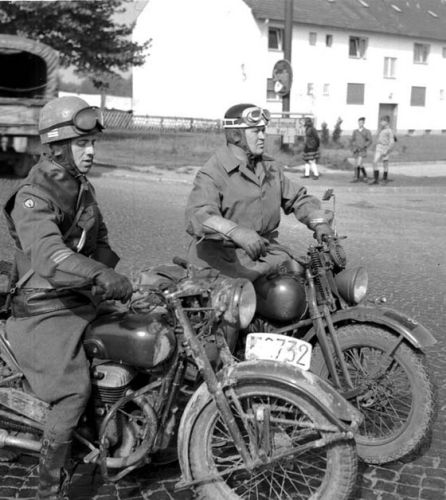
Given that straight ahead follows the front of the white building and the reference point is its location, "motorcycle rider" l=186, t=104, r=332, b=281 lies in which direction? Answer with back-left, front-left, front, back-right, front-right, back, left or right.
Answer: front-right

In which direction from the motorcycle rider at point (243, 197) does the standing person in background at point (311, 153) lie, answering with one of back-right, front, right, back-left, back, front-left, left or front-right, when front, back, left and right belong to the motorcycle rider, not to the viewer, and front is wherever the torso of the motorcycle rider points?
back-left

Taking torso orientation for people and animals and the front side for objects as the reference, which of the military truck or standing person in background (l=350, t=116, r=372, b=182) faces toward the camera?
the standing person in background

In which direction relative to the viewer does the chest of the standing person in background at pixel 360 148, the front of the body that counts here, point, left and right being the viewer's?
facing the viewer

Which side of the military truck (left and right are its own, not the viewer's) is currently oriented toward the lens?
back

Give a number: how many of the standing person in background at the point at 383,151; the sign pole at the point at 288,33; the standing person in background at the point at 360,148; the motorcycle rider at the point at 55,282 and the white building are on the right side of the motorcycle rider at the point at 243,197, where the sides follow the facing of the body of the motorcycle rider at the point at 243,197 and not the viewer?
1

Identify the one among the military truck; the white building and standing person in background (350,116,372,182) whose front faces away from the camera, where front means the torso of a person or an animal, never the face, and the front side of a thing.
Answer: the military truck

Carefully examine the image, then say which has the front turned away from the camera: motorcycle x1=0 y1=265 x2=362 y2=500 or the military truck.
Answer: the military truck

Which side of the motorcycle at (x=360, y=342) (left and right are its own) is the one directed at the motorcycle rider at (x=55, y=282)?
right

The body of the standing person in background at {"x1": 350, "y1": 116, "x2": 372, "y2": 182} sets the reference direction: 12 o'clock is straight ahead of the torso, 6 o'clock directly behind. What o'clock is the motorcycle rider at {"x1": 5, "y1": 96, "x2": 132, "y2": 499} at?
The motorcycle rider is roughly at 12 o'clock from the standing person in background.

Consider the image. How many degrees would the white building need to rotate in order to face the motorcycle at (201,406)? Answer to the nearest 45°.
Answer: approximately 45° to its right

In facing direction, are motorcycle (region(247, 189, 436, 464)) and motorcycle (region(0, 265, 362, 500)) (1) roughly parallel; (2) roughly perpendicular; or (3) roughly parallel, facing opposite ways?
roughly parallel

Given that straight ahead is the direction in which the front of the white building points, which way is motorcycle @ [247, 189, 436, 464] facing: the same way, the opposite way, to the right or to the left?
the same way

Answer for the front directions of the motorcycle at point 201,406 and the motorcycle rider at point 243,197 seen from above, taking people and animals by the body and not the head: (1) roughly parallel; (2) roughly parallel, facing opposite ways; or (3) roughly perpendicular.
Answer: roughly parallel

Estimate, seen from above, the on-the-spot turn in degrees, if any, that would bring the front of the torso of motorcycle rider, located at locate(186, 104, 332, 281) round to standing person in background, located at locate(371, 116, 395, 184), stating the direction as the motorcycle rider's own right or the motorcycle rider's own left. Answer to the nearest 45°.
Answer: approximately 135° to the motorcycle rider's own left

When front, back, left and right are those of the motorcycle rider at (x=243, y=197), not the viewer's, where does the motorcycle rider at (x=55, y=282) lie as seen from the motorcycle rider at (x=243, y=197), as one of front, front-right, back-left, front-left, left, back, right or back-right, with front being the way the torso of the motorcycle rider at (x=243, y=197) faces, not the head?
right

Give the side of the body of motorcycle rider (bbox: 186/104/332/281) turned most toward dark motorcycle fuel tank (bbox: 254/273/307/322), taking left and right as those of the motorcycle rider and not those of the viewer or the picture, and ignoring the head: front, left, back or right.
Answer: front

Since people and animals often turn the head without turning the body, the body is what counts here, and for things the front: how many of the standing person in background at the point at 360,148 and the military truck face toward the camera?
1

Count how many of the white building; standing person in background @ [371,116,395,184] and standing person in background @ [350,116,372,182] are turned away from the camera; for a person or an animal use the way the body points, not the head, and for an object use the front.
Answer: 0

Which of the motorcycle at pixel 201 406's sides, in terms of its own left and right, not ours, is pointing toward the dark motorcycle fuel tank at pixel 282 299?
left

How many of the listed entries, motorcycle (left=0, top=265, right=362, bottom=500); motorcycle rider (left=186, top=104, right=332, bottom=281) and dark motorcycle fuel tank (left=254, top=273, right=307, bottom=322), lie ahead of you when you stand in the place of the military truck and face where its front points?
0

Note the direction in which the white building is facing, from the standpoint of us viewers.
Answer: facing the viewer and to the right of the viewer
